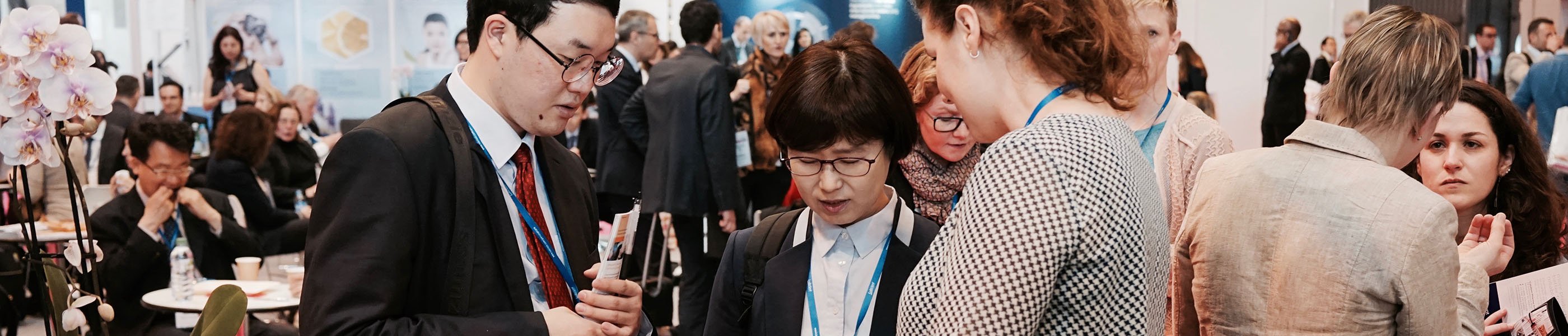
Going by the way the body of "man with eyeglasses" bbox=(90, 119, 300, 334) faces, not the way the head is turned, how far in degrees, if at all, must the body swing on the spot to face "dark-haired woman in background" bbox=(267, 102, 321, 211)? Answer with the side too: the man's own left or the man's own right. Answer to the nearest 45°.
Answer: approximately 135° to the man's own left

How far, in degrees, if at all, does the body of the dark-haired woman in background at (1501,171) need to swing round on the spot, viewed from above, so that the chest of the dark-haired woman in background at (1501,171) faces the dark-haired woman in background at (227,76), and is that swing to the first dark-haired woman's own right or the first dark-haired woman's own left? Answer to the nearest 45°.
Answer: approximately 45° to the first dark-haired woman's own right

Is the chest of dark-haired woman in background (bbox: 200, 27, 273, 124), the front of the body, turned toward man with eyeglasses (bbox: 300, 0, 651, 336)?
yes

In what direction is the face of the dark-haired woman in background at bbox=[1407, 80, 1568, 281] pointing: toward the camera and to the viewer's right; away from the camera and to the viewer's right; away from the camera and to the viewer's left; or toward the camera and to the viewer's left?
toward the camera and to the viewer's left

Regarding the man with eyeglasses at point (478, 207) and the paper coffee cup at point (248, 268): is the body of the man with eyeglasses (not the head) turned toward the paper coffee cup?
no

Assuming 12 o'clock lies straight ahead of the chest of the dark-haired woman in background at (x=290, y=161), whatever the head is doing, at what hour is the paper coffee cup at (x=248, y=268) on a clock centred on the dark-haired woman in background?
The paper coffee cup is roughly at 12 o'clock from the dark-haired woman in background.

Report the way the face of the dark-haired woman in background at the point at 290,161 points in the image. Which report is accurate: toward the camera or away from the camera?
toward the camera

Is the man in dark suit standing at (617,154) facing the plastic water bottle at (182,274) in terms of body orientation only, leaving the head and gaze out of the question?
no

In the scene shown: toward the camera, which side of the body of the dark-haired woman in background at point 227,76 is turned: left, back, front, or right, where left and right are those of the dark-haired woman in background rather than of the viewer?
front

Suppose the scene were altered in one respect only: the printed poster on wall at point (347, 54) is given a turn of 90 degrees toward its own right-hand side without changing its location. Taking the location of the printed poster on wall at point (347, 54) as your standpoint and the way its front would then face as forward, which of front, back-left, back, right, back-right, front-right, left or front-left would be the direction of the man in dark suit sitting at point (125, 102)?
front-left

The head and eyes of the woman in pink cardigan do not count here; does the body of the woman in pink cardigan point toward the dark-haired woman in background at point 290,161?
no

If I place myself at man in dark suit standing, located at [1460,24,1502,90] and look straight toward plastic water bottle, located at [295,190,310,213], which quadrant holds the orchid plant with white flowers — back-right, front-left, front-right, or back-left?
front-left

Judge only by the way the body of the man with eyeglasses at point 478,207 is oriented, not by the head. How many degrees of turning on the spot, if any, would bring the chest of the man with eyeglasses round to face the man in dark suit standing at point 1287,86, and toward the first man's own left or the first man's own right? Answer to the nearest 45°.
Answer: approximately 90° to the first man's own left

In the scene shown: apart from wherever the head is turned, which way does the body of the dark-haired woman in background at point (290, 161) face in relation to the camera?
toward the camera

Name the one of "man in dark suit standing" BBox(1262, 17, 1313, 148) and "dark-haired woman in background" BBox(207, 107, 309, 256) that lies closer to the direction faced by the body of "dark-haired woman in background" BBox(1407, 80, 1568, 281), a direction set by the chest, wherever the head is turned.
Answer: the dark-haired woman in background
